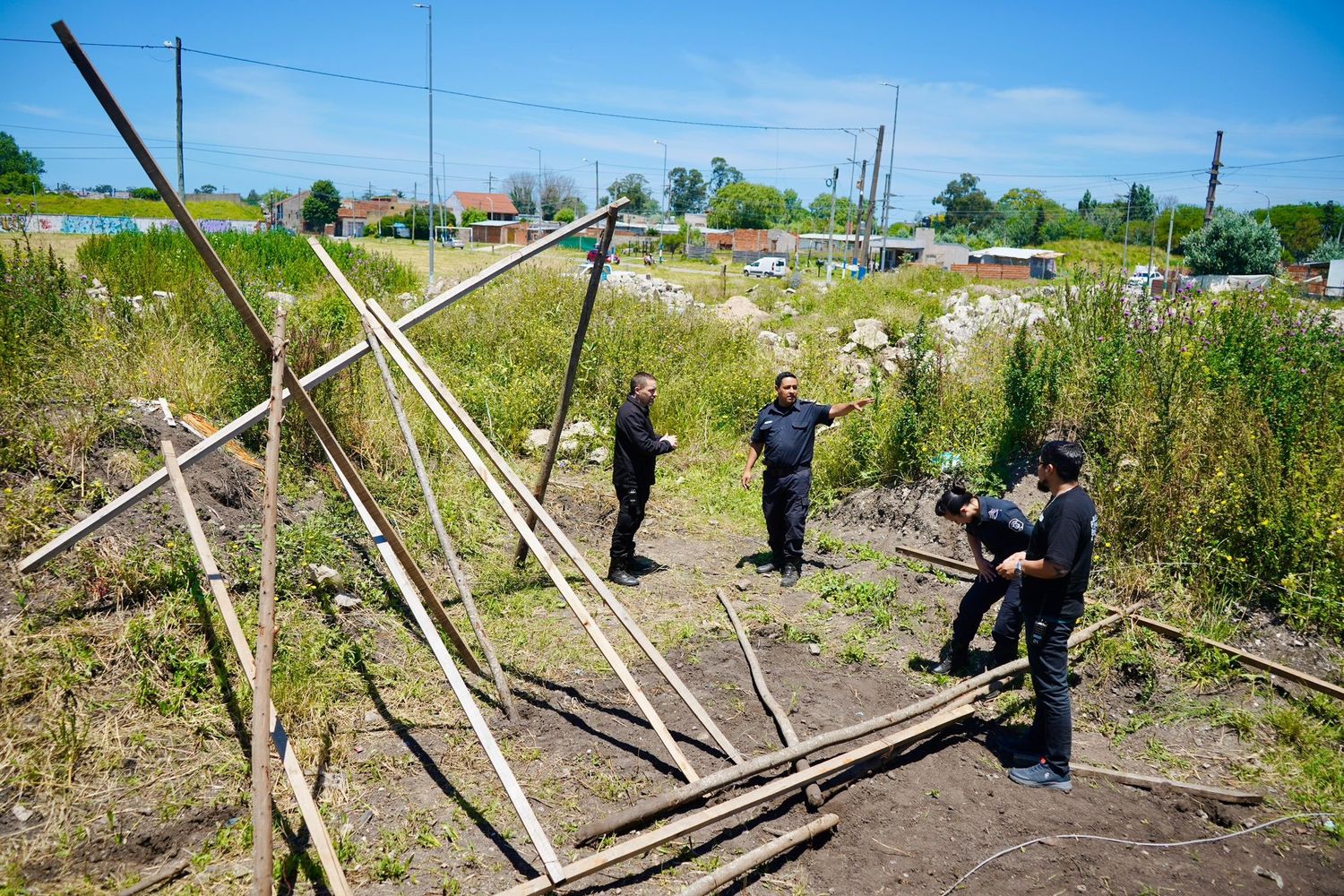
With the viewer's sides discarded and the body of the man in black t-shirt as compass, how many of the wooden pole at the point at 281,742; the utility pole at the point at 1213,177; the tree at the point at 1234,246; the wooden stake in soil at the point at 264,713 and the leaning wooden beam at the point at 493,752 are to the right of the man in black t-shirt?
2

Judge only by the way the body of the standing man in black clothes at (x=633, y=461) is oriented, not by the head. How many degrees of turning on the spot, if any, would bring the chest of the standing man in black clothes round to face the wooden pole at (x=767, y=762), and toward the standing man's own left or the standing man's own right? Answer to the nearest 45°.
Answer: approximately 90° to the standing man's own right

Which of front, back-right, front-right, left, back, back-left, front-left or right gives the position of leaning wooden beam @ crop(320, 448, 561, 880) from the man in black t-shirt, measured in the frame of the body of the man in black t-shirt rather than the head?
front-left

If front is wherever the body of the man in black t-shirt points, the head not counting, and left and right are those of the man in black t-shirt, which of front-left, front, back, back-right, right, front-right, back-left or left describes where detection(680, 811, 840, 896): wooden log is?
front-left

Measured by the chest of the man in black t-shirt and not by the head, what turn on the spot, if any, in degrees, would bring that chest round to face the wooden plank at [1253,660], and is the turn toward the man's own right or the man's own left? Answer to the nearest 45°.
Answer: approximately 135° to the man's own right

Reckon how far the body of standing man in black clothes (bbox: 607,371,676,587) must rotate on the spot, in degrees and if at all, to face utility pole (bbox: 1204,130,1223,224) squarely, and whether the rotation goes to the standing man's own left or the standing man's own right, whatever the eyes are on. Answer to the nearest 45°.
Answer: approximately 45° to the standing man's own left

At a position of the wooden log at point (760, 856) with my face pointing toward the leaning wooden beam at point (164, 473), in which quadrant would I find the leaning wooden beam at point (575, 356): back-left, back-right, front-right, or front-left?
front-right

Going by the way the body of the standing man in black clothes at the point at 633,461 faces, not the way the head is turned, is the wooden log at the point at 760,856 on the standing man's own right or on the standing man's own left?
on the standing man's own right

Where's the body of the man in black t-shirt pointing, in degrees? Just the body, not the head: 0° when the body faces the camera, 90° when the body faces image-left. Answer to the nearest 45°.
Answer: approximately 90°

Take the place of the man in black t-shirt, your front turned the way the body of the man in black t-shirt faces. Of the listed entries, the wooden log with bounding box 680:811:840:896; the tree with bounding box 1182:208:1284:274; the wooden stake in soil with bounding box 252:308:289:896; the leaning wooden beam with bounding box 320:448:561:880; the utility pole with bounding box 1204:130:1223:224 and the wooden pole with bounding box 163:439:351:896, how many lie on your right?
2

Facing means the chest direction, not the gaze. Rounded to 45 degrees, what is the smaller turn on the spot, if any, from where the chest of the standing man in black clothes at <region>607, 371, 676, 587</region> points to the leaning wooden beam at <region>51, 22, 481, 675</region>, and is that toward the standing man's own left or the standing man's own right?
approximately 135° to the standing man's own right

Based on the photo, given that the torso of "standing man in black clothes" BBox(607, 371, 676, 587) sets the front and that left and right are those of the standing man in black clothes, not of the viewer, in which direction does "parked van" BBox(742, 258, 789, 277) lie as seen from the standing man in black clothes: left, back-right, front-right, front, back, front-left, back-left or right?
left

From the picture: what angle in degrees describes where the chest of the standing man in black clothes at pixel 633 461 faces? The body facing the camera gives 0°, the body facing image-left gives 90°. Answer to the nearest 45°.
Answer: approximately 270°

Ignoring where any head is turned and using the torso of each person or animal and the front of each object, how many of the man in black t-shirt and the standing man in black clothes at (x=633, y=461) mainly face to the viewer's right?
1

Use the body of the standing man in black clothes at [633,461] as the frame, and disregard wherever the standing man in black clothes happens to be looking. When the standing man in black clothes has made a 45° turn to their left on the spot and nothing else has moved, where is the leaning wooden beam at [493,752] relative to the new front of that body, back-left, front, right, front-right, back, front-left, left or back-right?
back-right

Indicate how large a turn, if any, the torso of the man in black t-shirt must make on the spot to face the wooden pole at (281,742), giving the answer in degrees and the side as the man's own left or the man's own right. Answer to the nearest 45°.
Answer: approximately 45° to the man's own left

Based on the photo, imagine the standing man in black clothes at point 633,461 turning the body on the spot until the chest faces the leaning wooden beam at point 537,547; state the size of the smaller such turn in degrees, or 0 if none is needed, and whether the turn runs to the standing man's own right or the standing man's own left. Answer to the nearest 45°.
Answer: approximately 90° to the standing man's own right

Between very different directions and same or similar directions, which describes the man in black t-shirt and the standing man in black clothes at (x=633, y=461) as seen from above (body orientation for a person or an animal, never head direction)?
very different directions
